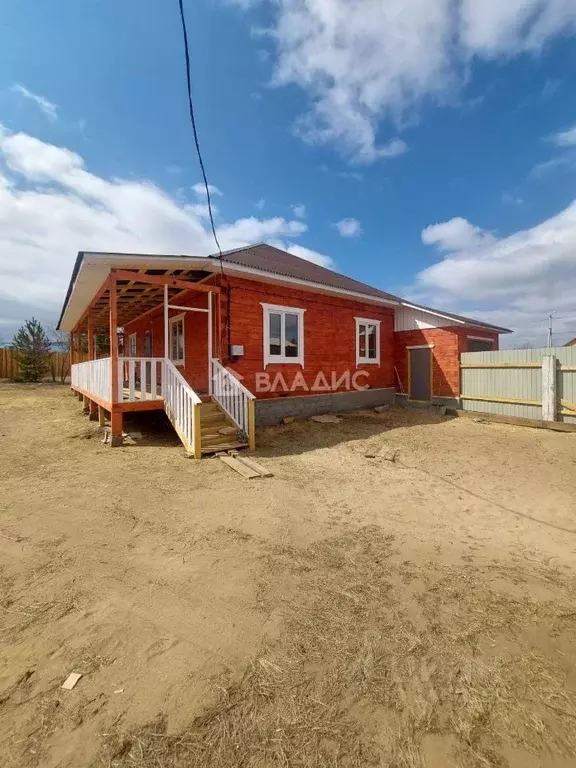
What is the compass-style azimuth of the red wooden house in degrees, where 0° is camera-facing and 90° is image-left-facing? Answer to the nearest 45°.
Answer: approximately 45°

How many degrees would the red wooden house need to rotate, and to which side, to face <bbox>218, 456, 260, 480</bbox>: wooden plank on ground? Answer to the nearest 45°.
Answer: approximately 45° to its left

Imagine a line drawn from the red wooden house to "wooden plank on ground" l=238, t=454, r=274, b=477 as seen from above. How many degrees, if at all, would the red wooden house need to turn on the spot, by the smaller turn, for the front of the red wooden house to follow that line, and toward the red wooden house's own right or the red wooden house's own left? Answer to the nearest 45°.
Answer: approximately 45° to the red wooden house's own left

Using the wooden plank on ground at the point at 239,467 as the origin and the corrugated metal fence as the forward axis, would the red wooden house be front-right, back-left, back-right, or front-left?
front-left

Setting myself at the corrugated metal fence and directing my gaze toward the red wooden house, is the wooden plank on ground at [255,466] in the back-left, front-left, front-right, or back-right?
front-left

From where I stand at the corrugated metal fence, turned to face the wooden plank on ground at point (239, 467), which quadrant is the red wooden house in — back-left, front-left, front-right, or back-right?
front-right

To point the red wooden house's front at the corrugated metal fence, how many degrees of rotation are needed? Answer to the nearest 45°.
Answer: approximately 135° to its left
